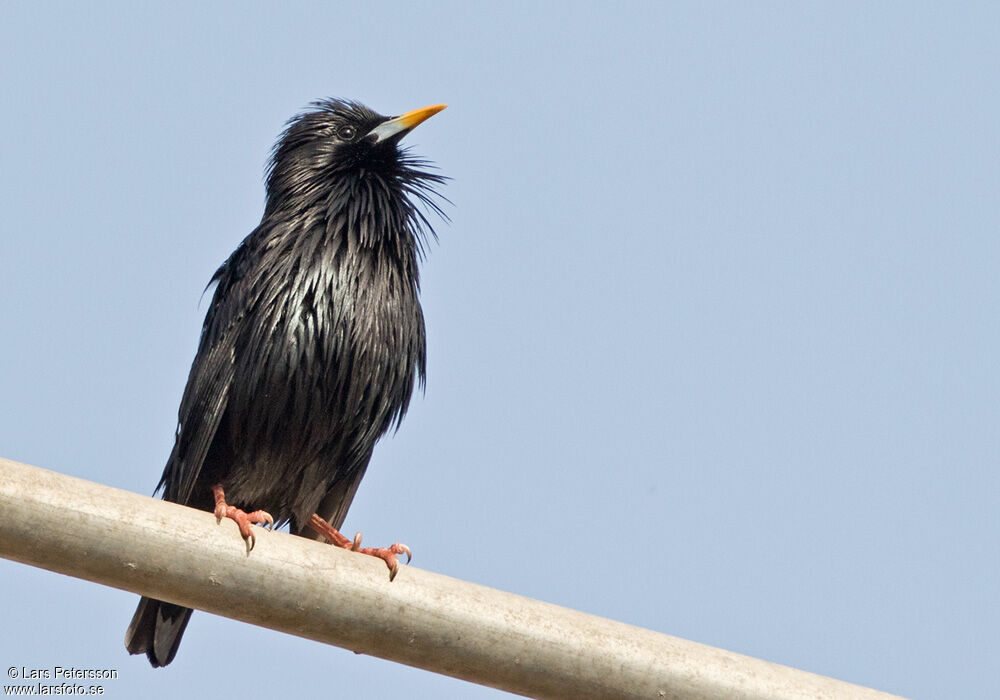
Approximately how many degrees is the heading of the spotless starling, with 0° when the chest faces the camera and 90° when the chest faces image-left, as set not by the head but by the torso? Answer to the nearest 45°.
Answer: approximately 315°
